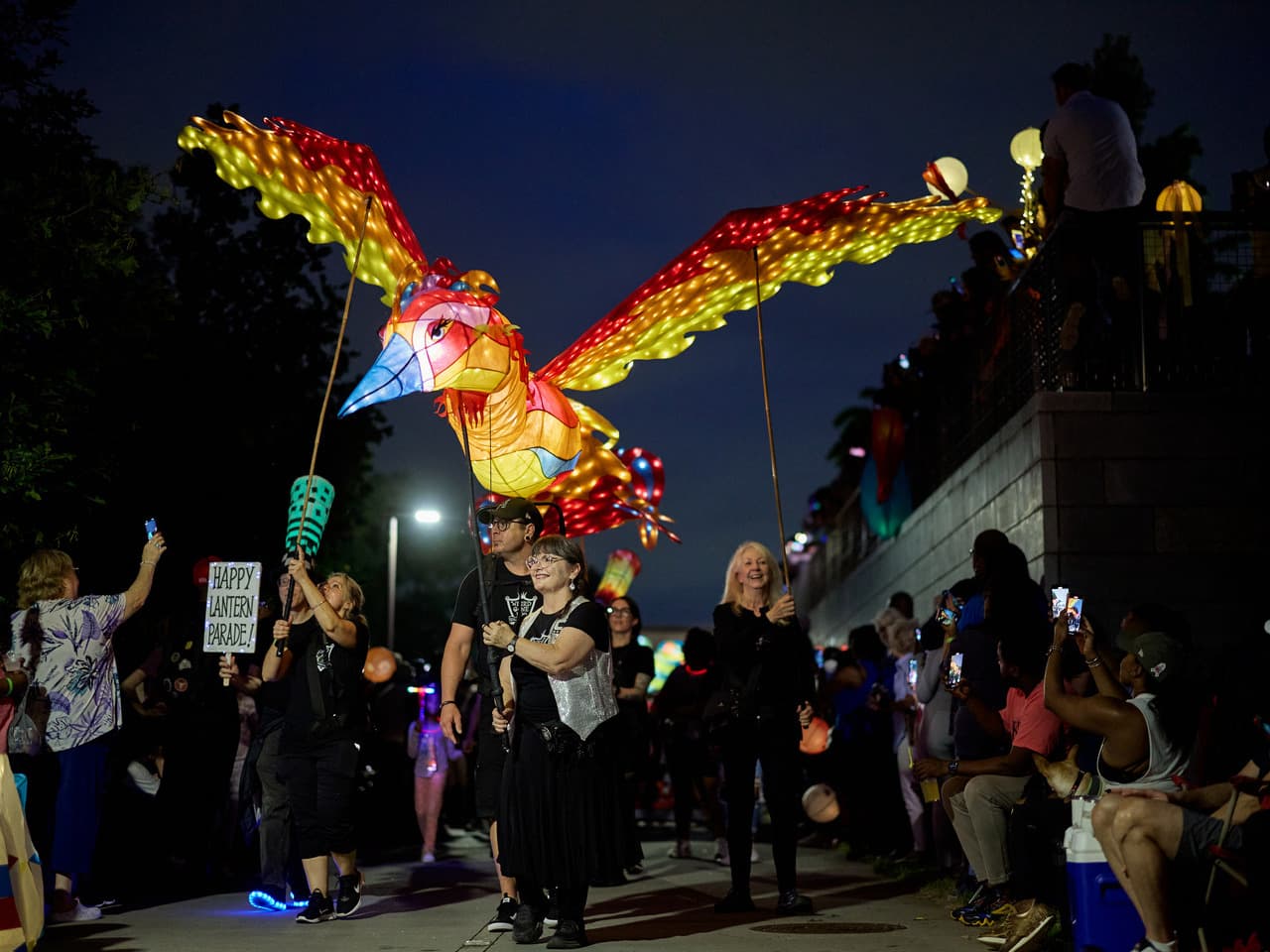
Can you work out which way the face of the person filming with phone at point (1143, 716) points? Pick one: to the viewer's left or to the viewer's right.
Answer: to the viewer's left

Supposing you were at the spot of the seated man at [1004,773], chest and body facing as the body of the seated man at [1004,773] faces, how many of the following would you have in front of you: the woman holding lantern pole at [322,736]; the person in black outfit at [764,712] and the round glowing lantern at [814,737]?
3

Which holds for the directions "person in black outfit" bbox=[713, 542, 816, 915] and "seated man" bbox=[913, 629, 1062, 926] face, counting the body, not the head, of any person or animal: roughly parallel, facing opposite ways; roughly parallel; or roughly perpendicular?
roughly perpendicular

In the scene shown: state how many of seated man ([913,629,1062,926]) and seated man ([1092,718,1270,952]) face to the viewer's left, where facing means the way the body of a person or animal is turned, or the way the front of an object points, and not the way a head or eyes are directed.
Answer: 2

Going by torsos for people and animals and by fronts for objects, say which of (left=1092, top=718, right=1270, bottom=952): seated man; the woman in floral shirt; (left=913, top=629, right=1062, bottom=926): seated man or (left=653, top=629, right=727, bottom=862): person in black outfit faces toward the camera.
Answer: the person in black outfit

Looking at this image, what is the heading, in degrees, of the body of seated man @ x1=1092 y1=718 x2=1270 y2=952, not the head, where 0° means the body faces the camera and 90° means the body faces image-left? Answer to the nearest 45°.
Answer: approximately 90°

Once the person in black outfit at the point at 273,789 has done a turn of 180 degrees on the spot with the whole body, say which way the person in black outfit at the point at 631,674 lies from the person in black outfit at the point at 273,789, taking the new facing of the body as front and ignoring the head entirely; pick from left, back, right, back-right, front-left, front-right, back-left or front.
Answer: front

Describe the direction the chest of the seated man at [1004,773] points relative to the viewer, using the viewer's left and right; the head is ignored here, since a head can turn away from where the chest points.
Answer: facing to the left of the viewer

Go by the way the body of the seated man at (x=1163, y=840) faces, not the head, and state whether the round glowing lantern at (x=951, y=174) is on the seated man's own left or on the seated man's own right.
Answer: on the seated man's own right

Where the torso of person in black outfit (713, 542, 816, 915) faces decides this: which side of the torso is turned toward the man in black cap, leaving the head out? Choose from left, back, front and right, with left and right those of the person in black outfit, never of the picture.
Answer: right

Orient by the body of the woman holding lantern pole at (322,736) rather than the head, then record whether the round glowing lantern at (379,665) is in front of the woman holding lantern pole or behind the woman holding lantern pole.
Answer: behind
